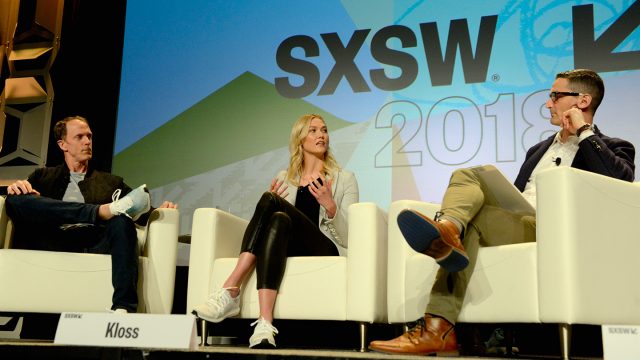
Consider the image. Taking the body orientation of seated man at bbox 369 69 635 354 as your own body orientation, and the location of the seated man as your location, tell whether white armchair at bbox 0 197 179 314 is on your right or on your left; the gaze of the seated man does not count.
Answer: on your right

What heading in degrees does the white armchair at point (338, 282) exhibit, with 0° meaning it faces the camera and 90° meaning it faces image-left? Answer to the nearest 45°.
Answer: approximately 0°

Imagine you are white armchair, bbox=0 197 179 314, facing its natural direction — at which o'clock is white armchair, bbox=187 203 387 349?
white armchair, bbox=187 203 387 349 is roughly at 10 o'clock from white armchair, bbox=0 197 179 314.

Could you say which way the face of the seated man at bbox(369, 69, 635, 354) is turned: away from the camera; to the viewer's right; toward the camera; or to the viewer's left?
to the viewer's left

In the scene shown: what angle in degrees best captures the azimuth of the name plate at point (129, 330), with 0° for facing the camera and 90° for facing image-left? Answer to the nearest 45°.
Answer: approximately 0°

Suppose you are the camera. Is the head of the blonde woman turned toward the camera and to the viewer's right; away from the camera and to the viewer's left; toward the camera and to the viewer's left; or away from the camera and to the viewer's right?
toward the camera and to the viewer's right

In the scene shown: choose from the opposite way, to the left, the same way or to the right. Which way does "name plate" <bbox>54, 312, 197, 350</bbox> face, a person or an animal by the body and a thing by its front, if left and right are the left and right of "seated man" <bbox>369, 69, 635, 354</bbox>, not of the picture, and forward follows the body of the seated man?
to the left
